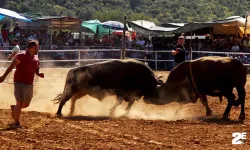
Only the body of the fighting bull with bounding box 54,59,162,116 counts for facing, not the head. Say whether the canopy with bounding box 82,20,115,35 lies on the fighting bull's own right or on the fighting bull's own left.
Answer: on the fighting bull's own left

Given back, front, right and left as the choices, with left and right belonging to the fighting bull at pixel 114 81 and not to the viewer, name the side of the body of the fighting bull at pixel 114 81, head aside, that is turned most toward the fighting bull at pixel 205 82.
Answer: front

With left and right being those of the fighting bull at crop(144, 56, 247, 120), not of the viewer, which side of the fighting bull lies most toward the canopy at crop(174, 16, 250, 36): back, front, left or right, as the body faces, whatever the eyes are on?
right

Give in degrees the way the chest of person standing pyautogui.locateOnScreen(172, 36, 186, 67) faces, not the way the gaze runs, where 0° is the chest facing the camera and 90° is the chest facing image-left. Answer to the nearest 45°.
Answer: approximately 45°

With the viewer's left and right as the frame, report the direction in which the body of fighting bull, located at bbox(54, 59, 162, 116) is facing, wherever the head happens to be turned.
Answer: facing to the right of the viewer

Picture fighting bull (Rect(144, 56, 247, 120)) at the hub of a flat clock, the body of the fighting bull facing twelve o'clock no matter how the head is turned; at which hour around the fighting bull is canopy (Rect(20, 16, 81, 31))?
The canopy is roughly at 2 o'clock from the fighting bull.

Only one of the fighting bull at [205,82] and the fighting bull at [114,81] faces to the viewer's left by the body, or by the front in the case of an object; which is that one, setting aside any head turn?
the fighting bull at [205,82]

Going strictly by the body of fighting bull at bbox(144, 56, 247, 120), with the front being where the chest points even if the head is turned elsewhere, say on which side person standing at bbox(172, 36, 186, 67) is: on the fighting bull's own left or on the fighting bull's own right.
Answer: on the fighting bull's own right

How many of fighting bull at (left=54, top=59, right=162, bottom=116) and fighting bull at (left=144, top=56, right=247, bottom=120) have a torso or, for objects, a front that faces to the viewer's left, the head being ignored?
1

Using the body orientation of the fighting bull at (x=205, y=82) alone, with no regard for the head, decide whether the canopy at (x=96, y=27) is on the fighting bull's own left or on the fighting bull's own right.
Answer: on the fighting bull's own right

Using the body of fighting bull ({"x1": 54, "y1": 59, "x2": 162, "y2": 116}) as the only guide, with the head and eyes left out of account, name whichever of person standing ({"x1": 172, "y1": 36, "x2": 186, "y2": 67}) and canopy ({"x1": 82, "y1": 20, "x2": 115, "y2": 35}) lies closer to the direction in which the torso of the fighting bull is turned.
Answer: the person standing

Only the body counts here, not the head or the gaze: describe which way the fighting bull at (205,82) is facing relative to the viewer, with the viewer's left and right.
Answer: facing to the left of the viewer

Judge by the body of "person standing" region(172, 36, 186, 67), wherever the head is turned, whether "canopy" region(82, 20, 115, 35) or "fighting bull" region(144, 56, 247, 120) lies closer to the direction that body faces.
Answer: the fighting bull

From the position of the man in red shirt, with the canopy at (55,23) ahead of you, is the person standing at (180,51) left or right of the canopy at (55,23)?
right

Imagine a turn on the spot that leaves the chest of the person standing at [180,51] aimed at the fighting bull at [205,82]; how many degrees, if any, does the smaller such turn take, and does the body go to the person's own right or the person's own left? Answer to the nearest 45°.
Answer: approximately 45° to the person's own left
